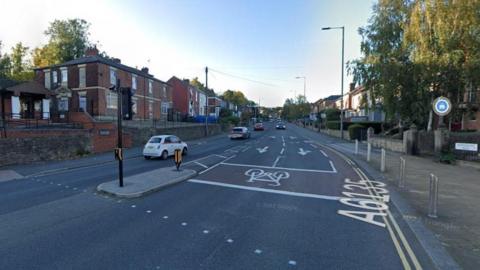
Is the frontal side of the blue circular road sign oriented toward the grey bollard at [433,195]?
yes

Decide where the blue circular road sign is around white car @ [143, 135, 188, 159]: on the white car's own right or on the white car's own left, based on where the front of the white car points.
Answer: on the white car's own right

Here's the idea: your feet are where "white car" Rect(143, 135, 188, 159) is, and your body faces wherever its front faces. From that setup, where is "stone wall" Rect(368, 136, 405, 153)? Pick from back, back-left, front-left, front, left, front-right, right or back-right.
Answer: front-right

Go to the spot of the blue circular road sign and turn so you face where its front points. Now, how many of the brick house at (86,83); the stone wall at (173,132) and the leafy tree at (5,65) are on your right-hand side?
3

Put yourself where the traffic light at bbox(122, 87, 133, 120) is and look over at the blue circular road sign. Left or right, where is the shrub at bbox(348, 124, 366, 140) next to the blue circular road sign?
left

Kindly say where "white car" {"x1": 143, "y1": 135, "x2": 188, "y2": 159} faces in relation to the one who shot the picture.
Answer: facing away from the viewer and to the right of the viewer

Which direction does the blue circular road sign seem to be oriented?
toward the camera

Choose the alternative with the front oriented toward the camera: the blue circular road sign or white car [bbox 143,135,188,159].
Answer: the blue circular road sign

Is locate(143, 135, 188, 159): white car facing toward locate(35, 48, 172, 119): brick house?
no

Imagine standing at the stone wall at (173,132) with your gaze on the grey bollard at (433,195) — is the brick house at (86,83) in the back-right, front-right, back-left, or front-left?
back-right

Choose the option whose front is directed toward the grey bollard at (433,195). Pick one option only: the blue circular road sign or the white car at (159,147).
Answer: the blue circular road sign

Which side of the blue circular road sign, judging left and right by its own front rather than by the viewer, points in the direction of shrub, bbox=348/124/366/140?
back

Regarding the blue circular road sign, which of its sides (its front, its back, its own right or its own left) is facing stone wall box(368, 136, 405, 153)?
back
